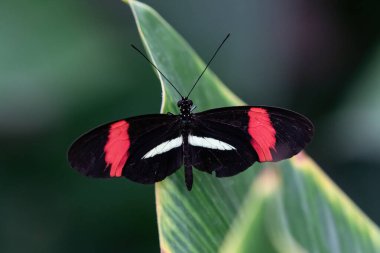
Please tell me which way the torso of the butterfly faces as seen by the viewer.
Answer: away from the camera
